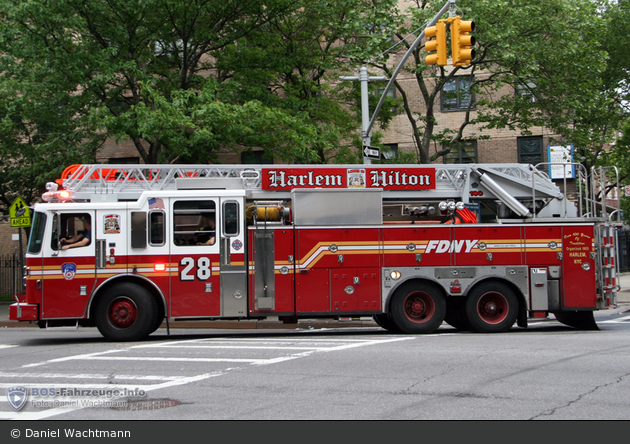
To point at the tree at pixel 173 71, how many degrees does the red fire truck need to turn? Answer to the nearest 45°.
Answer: approximately 45° to its right

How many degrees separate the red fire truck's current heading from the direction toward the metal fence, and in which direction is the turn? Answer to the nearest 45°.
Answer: approximately 45° to its right

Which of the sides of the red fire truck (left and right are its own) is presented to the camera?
left

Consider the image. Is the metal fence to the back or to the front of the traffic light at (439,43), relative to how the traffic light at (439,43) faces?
to the front

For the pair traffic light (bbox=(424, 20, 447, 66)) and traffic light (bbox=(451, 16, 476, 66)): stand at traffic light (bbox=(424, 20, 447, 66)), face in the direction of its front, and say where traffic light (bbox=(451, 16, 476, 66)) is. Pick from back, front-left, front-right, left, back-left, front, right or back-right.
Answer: back-left
